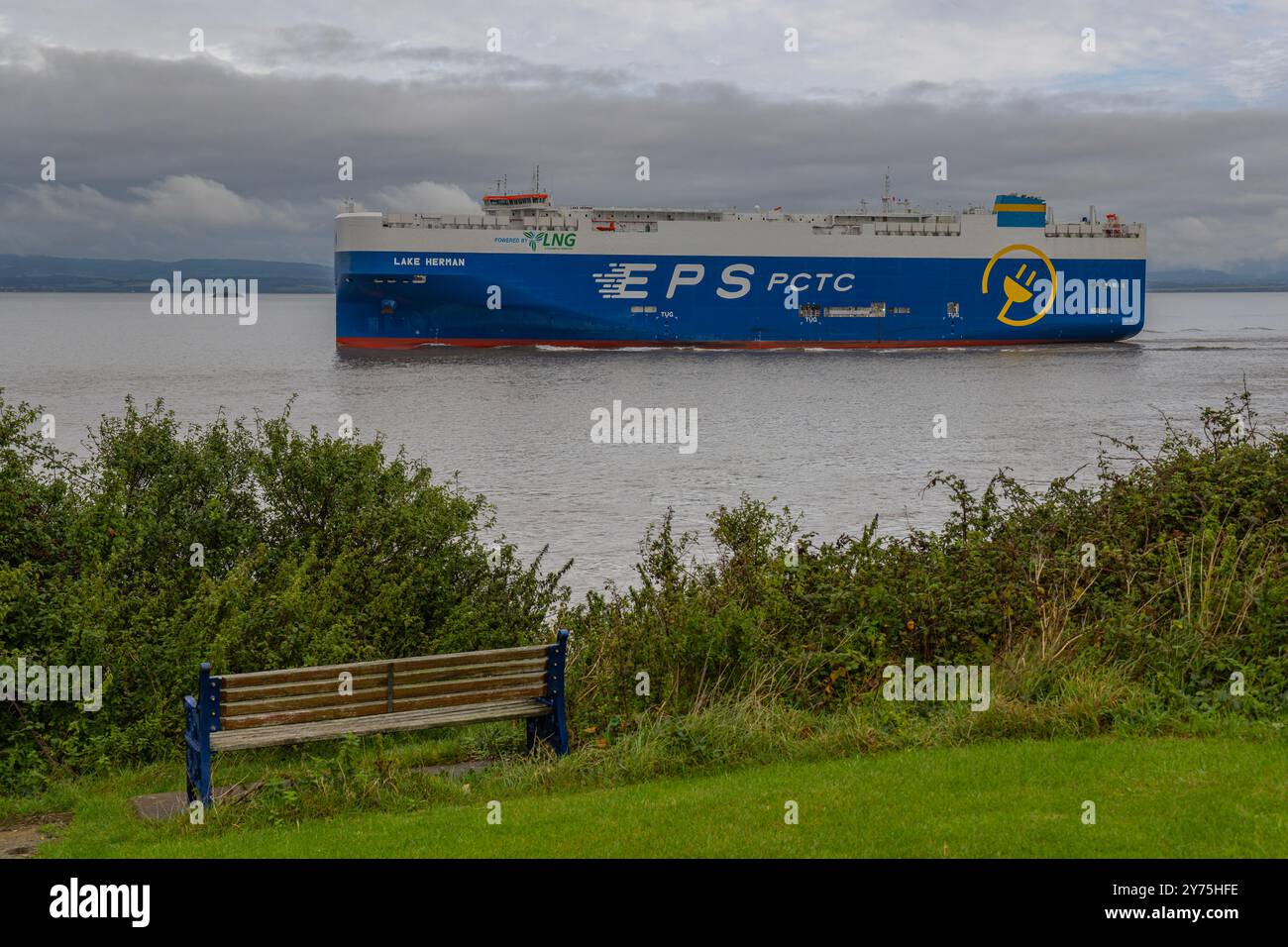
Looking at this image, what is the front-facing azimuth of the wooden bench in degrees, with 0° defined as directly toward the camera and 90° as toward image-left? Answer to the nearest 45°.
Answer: approximately 135°
